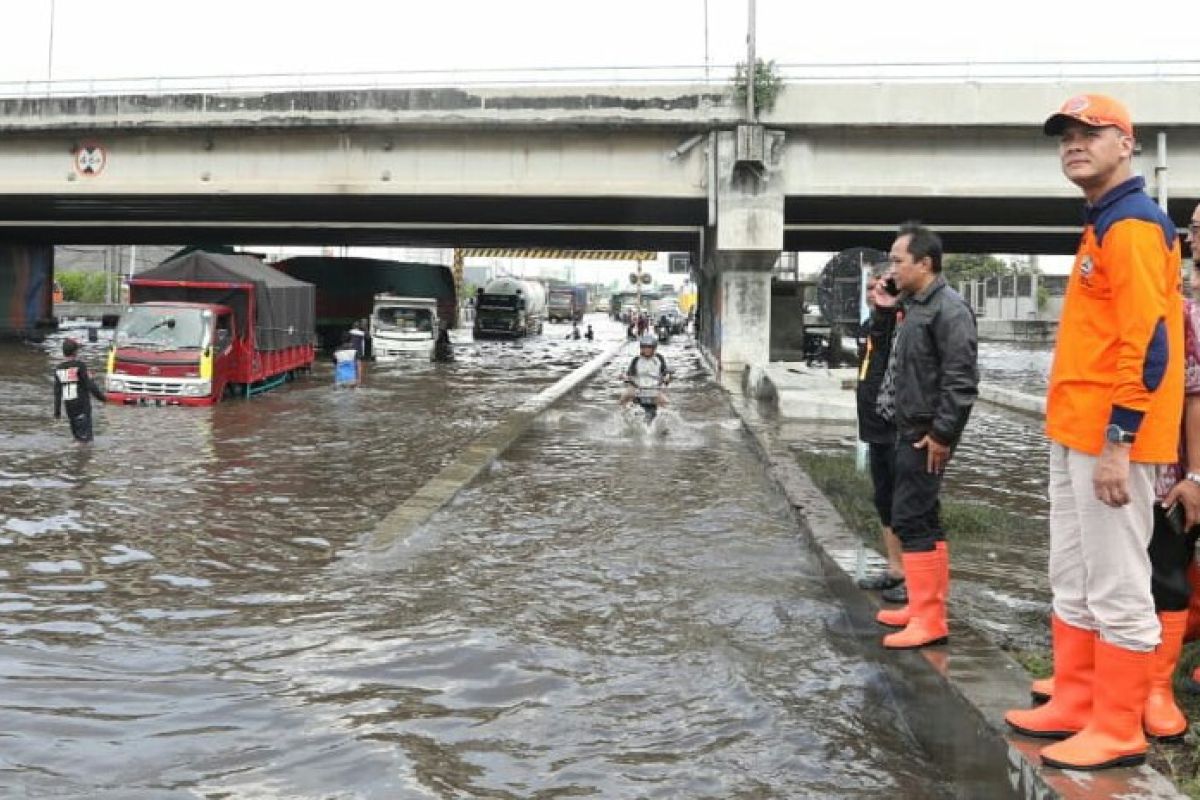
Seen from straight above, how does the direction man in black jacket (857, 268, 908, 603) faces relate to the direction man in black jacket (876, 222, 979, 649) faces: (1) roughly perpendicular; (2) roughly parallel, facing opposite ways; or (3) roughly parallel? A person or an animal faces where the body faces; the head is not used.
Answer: roughly parallel

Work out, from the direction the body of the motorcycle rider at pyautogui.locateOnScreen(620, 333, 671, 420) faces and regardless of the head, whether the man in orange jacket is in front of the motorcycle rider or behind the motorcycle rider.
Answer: in front

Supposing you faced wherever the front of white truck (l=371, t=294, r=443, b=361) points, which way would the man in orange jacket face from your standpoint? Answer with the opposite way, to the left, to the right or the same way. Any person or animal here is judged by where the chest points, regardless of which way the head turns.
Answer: to the right

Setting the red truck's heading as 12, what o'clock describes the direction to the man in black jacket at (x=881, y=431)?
The man in black jacket is roughly at 10 o'clock from the red truck.

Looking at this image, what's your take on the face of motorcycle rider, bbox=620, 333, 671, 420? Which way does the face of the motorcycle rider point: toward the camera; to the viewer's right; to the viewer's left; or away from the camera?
toward the camera

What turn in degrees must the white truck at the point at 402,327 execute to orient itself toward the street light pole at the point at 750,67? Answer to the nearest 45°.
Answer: approximately 45° to its left

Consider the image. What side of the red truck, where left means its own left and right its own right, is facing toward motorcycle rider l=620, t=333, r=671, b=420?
left

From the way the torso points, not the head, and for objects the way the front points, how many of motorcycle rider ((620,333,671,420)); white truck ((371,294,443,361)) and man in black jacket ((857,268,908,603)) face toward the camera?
2

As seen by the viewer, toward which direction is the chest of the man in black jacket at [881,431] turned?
to the viewer's left

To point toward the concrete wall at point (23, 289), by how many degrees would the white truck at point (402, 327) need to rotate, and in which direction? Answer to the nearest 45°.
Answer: approximately 135° to its right

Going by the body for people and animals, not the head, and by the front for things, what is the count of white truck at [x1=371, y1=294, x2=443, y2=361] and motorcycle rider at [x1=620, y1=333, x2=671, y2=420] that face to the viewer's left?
0

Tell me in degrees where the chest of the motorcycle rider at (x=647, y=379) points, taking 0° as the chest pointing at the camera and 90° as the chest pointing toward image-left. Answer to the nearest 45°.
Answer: approximately 0°

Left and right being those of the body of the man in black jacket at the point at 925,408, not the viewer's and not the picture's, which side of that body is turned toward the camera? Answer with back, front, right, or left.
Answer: left

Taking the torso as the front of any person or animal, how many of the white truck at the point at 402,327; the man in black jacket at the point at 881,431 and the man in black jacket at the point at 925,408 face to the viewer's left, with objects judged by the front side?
2
